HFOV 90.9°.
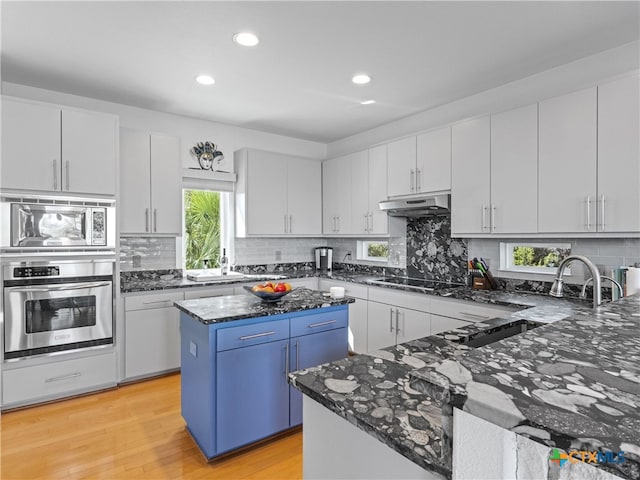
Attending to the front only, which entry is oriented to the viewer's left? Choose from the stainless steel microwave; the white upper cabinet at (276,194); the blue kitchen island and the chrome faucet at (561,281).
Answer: the chrome faucet

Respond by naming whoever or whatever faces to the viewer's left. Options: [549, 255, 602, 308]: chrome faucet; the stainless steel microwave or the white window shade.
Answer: the chrome faucet

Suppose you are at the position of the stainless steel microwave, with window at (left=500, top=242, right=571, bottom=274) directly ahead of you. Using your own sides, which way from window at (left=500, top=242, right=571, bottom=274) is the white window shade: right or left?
left

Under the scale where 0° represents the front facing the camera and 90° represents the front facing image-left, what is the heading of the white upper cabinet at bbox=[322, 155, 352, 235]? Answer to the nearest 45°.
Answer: approximately 45°

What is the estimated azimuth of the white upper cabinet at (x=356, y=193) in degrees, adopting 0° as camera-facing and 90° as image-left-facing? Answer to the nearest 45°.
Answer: approximately 45°

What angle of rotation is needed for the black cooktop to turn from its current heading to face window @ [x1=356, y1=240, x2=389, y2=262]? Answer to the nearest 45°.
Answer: approximately 90° to its right

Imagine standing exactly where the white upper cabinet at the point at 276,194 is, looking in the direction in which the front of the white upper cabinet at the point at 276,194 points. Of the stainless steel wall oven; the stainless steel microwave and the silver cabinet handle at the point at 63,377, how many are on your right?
3
